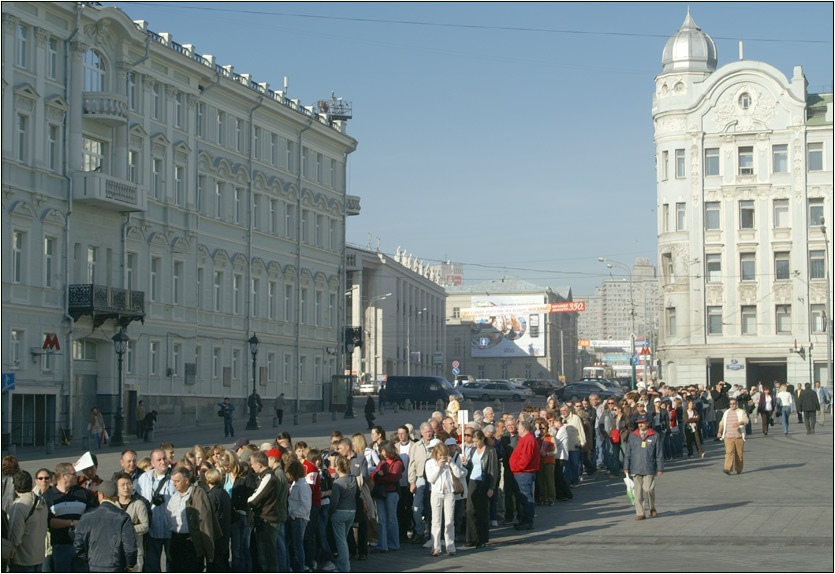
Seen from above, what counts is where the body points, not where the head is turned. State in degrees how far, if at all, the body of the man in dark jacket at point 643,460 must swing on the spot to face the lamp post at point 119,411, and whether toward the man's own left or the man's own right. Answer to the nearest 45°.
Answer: approximately 135° to the man's own right

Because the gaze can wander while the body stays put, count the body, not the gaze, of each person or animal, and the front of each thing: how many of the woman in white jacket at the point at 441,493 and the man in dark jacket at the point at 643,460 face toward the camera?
2

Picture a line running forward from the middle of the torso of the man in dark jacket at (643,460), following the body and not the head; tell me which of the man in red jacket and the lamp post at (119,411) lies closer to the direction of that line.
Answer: the man in red jacket

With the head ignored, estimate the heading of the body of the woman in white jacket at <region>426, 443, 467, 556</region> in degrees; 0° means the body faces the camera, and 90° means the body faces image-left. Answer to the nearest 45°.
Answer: approximately 0°

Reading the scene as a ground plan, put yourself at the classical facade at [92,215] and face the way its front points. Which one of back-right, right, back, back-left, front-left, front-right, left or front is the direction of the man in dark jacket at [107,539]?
front-right

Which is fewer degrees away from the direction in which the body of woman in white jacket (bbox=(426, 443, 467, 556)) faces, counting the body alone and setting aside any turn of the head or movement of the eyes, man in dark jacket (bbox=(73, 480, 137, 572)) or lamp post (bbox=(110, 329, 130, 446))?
the man in dark jacket

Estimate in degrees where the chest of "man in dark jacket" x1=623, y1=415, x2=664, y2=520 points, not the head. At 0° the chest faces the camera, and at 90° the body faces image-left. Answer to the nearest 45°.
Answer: approximately 0°

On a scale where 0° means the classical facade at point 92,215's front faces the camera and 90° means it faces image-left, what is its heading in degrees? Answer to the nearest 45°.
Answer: approximately 315°

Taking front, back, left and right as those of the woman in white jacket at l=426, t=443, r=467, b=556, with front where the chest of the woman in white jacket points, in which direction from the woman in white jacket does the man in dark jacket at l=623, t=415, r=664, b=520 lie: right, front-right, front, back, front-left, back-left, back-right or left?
back-left
